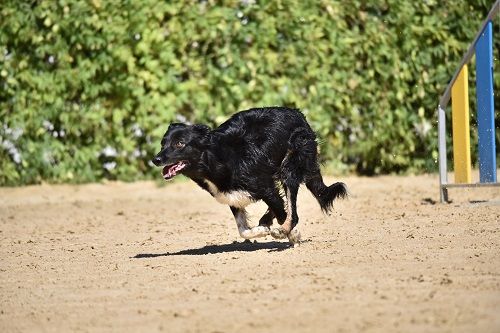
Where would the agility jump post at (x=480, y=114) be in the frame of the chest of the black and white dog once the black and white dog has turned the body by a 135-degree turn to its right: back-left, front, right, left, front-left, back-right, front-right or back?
front

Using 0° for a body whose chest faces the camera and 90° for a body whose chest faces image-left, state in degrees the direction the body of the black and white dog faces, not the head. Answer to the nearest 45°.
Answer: approximately 90°
